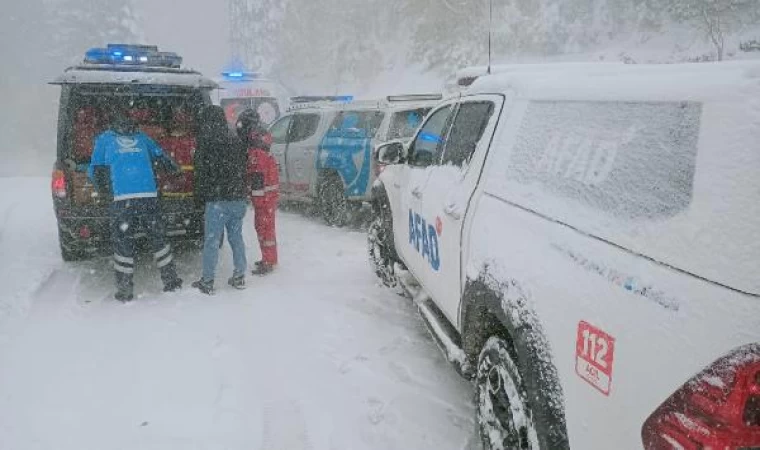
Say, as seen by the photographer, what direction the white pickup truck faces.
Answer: facing away from the viewer and to the left of the viewer

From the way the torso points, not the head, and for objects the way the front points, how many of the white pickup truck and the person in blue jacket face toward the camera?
0

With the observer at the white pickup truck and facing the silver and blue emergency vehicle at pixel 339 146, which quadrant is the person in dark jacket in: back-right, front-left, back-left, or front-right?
front-left

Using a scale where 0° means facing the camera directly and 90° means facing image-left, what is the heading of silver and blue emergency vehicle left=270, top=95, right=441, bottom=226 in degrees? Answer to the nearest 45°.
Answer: approximately 135°

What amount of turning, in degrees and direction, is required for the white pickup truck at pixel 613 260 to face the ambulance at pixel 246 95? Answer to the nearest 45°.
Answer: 0° — it already faces it

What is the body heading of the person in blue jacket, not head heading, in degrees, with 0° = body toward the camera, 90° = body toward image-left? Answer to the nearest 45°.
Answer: approximately 180°

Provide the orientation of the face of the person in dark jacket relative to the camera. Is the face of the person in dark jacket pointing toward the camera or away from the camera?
away from the camera

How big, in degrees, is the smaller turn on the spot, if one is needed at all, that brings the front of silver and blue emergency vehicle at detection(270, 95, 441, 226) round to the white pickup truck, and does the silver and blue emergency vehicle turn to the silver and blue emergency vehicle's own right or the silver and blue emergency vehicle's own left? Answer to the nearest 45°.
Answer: approximately 135° to the silver and blue emergency vehicle's own left

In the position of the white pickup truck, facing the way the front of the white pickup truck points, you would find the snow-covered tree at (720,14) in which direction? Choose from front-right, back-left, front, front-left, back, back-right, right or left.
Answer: front-right

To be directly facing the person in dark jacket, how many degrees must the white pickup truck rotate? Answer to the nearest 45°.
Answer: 0° — it already faces them

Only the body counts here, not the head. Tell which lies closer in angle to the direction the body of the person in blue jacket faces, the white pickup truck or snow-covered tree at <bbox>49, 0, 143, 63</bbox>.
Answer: the snow-covered tree
